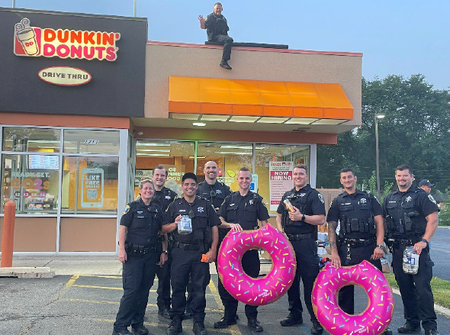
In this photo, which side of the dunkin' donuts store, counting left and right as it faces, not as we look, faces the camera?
front

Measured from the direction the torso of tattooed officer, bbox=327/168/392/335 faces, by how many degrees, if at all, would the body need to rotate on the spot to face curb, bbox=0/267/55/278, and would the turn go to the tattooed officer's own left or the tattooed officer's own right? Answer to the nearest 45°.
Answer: approximately 90° to the tattooed officer's own right

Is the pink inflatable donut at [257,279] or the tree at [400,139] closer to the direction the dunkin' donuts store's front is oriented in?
the pink inflatable donut

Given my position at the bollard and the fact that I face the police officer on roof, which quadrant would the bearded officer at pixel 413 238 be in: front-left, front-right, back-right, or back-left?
front-right

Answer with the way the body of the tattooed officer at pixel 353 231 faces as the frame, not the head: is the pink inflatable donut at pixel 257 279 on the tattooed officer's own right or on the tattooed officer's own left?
on the tattooed officer's own right

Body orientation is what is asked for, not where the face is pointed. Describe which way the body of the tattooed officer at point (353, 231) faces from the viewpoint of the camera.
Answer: toward the camera

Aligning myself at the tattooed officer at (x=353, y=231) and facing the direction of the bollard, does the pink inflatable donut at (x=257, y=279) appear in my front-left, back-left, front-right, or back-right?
front-left

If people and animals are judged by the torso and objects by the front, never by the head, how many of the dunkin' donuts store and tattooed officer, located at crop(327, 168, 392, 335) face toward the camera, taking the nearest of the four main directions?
2

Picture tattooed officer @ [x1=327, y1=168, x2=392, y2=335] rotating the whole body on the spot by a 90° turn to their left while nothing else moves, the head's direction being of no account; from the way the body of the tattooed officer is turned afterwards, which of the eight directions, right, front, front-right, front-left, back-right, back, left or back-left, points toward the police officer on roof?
back-left

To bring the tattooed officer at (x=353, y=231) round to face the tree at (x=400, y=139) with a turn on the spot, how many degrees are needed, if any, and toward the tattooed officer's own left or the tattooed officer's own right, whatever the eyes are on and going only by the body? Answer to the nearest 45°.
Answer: approximately 180°
